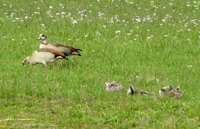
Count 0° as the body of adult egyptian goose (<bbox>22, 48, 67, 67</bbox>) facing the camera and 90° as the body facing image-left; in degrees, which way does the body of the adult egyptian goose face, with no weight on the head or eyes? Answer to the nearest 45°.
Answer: approximately 90°
